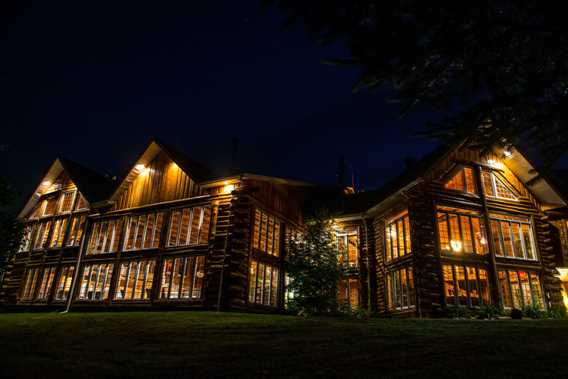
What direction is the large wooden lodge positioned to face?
toward the camera

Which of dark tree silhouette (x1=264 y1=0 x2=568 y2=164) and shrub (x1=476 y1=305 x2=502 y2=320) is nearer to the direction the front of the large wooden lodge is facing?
the dark tree silhouette

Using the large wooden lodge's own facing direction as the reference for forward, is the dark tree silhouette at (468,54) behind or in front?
in front

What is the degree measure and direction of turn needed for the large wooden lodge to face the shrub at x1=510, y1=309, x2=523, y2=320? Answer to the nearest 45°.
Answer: approximately 90° to its left

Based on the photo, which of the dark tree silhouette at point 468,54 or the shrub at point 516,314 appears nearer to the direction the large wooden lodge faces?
the dark tree silhouette

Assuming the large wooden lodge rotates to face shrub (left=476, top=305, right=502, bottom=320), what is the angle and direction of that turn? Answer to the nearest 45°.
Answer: approximately 90° to its left
